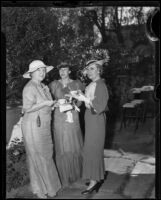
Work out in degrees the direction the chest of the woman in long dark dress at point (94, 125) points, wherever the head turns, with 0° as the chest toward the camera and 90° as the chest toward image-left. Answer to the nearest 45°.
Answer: approximately 45°

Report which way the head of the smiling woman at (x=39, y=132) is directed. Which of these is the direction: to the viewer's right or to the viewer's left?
to the viewer's right

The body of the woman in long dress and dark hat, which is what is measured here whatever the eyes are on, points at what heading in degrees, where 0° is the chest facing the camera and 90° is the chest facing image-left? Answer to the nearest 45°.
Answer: approximately 0°

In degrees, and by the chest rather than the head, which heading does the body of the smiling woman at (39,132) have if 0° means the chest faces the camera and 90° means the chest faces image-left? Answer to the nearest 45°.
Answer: approximately 315°

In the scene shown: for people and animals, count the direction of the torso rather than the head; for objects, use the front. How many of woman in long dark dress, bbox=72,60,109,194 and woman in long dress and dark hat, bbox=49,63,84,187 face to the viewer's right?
0
